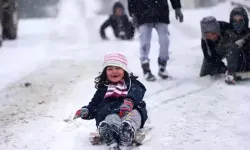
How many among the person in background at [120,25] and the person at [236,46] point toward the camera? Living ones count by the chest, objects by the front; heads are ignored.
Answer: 2

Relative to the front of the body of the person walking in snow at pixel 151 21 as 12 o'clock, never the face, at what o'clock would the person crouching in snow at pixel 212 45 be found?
The person crouching in snow is roughly at 9 o'clock from the person walking in snow.

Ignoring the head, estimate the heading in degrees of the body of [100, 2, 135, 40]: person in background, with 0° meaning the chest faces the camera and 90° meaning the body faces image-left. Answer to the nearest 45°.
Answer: approximately 0°

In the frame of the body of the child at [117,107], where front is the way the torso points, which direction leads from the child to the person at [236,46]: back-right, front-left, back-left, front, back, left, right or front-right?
back-left

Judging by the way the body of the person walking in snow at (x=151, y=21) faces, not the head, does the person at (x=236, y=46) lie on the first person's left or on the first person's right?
on the first person's left

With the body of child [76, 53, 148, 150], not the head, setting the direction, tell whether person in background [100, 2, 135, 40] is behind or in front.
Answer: behind

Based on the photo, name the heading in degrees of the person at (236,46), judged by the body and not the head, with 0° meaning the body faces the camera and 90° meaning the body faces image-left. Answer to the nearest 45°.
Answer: approximately 0°
